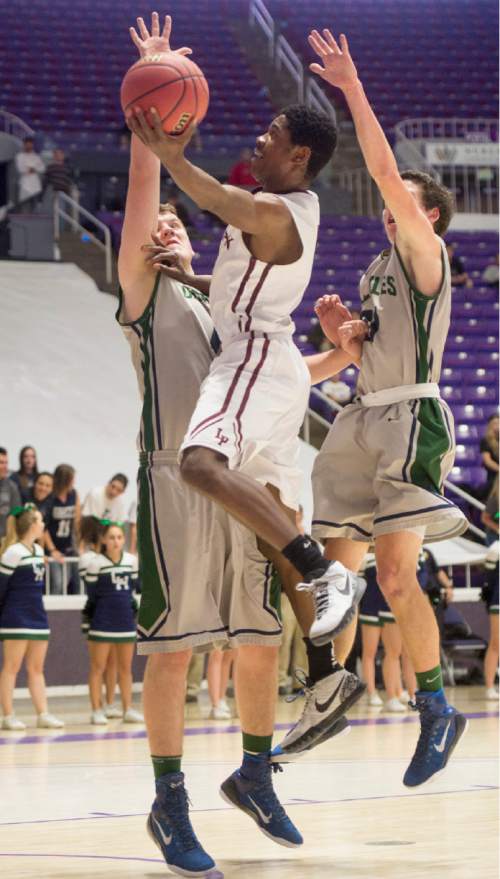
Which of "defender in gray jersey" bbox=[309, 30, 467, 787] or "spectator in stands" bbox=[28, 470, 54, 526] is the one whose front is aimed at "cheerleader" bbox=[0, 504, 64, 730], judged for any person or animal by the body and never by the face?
the spectator in stands

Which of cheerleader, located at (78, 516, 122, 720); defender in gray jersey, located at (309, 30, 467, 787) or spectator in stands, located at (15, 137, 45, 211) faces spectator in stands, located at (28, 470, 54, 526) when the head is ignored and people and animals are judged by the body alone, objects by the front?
spectator in stands, located at (15, 137, 45, 211)

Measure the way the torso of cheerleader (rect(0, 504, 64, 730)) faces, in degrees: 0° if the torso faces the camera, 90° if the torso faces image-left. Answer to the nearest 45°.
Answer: approximately 315°

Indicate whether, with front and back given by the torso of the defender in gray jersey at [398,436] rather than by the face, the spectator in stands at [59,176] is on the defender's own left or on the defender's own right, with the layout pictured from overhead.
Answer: on the defender's own right

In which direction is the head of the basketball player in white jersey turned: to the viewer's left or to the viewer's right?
to the viewer's left

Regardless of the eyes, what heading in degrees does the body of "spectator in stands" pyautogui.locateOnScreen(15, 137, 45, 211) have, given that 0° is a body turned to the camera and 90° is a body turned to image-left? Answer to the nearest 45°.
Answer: approximately 0°

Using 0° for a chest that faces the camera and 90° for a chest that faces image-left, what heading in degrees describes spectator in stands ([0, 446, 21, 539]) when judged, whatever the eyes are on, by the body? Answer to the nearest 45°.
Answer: approximately 0°

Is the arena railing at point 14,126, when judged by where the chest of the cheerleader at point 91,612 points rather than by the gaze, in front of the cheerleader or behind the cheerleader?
behind

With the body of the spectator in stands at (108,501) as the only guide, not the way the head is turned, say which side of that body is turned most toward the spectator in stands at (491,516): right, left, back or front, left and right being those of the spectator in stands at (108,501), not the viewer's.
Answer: left
